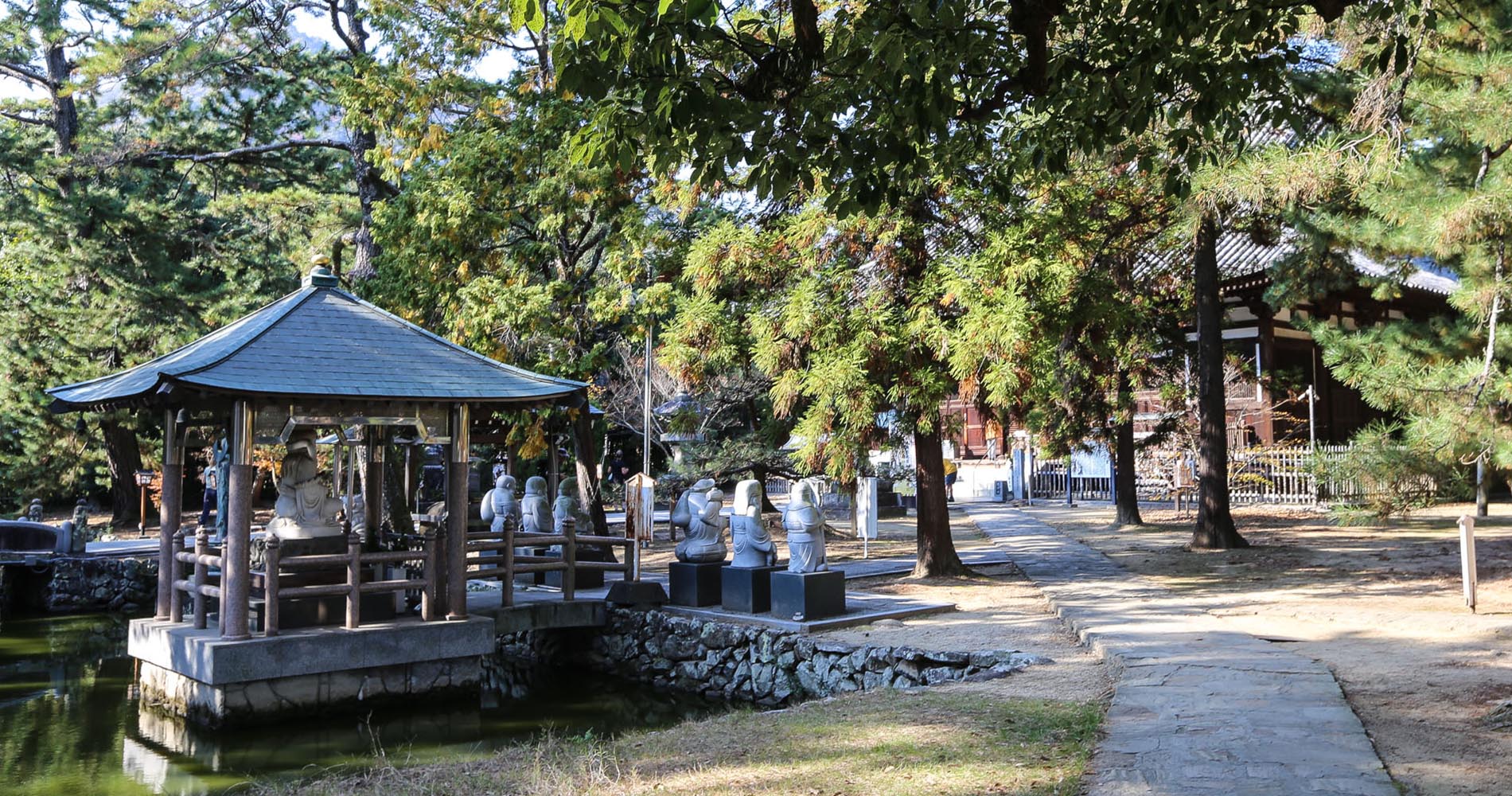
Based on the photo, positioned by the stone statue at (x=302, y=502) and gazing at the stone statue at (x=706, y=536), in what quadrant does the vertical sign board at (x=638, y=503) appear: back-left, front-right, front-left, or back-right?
front-left

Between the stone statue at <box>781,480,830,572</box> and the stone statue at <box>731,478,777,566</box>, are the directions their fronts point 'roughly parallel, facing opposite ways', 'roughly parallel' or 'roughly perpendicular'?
roughly parallel

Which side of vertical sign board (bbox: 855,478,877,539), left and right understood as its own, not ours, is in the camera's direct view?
front

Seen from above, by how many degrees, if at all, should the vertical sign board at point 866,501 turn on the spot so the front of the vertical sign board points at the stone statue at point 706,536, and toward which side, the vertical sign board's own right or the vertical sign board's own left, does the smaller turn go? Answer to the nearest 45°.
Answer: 0° — it already faces it
